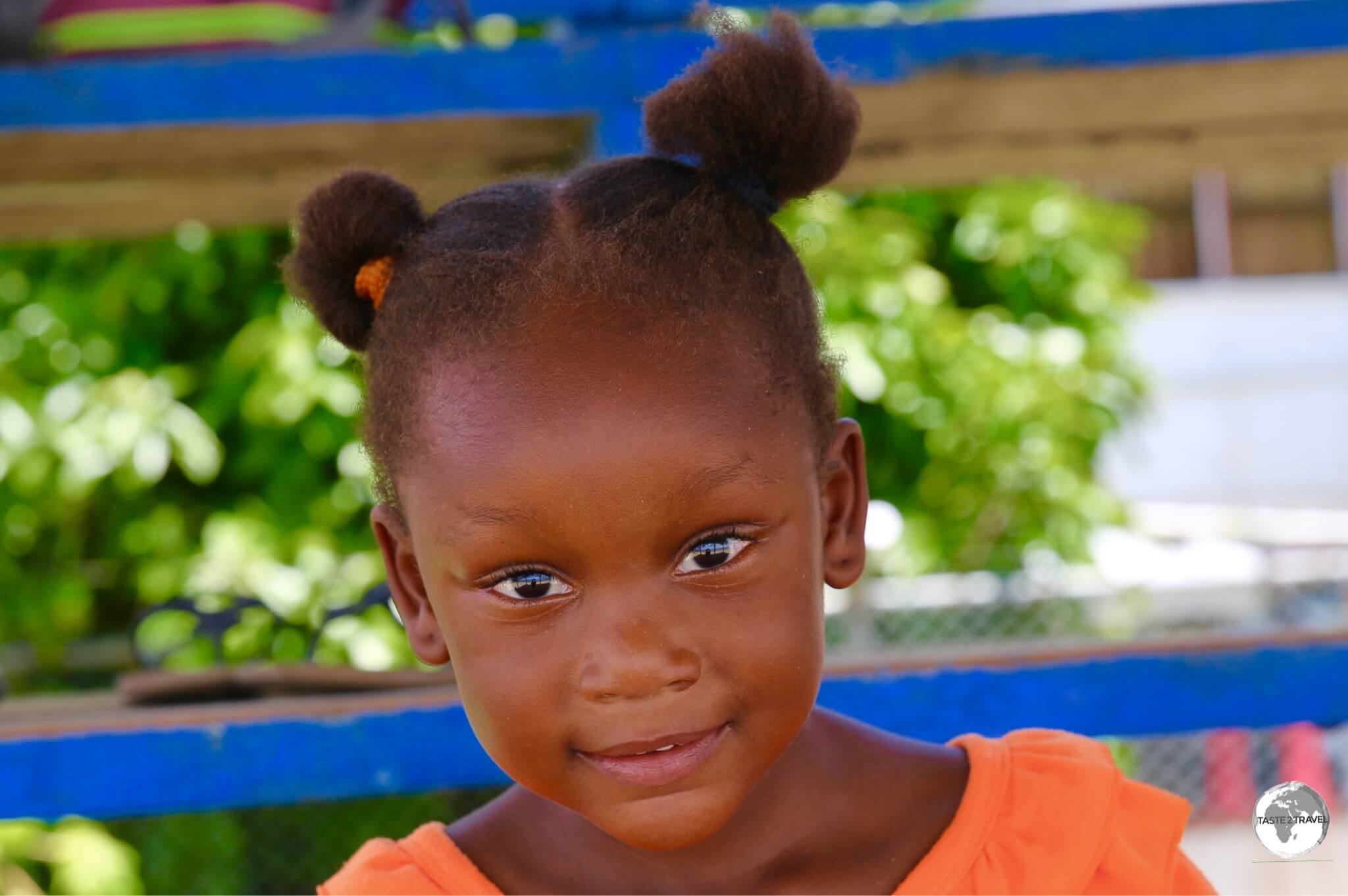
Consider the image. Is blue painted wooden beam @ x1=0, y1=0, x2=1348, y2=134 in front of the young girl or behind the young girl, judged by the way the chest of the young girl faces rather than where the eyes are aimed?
behind

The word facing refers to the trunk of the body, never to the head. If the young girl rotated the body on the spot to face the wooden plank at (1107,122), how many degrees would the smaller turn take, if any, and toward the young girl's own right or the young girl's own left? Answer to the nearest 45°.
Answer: approximately 135° to the young girl's own left

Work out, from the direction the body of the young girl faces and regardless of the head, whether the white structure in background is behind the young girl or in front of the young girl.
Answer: behind

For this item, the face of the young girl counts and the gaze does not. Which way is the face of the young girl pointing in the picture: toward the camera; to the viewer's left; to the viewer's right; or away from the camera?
toward the camera

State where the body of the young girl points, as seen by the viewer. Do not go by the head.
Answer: toward the camera

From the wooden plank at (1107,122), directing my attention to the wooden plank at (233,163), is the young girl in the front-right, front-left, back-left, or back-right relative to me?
front-left

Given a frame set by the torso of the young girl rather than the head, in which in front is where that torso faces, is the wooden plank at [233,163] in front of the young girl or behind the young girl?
behind
